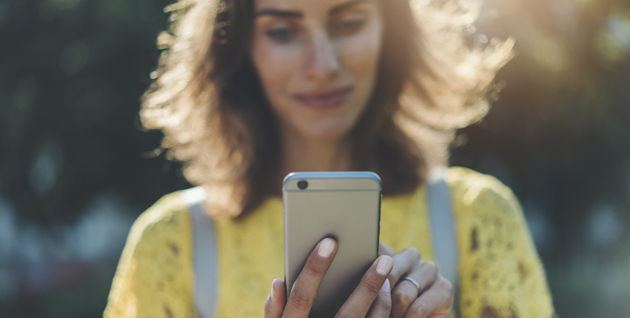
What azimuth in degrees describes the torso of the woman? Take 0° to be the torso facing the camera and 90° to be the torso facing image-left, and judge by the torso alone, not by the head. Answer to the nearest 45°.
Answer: approximately 0°
